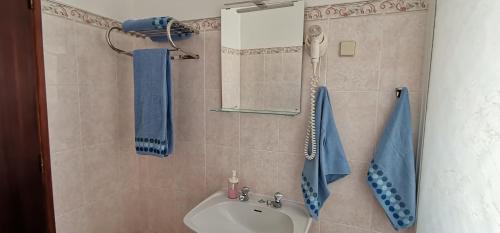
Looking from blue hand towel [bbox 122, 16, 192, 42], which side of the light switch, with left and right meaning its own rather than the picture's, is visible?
right

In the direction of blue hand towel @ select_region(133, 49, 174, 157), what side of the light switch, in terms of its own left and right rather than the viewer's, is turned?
right

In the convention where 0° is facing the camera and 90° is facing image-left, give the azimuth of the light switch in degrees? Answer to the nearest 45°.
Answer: approximately 0°
